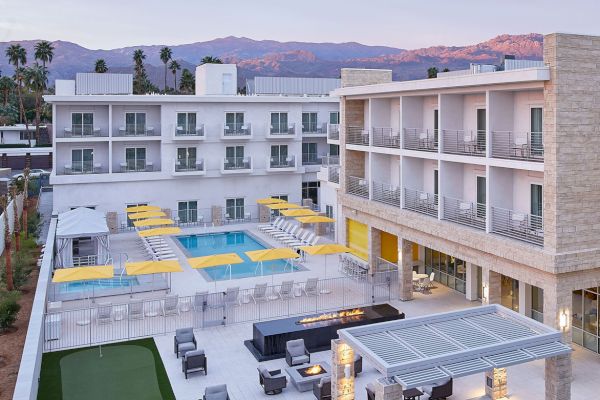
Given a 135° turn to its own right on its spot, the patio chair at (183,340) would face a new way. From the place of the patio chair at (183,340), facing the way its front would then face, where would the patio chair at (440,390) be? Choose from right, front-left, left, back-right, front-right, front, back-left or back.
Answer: back-left

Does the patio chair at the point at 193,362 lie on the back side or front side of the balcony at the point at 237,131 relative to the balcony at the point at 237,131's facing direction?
on the front side

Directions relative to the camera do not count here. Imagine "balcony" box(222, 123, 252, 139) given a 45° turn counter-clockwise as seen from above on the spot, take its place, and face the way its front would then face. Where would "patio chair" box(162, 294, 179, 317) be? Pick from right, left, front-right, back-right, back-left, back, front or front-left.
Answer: front-right

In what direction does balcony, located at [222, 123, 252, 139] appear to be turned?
toward the camera

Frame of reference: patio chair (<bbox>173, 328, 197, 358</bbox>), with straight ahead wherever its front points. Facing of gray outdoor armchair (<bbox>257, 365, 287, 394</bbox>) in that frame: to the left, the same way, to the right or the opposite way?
to the left

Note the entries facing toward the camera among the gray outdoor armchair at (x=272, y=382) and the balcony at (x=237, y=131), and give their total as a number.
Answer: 1

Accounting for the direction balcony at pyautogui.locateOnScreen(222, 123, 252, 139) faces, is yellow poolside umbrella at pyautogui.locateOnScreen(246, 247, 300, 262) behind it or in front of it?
in front

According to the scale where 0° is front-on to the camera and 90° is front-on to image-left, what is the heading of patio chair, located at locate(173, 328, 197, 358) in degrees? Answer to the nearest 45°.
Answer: approximately 315°

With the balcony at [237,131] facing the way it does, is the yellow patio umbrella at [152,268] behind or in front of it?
in front

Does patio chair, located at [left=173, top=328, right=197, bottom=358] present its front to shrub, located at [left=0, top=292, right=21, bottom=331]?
no
